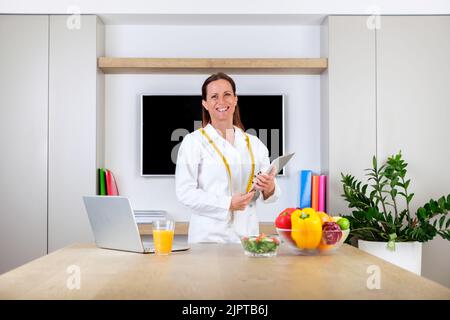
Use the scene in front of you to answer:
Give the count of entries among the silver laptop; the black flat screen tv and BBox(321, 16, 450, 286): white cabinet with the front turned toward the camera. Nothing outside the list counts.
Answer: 2

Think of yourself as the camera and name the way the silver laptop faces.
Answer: facing away from the viewer and to the right of the viewer

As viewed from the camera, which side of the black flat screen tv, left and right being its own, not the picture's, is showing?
front

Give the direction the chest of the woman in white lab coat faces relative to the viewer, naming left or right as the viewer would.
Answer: facing the viewer and to the right of the viewer

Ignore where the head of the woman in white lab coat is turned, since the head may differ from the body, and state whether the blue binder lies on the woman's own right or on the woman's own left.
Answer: on the woman's own left

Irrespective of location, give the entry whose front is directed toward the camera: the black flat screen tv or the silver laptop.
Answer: the black flat screen tv

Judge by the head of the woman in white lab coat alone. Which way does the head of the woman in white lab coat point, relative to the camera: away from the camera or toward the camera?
toward the camera

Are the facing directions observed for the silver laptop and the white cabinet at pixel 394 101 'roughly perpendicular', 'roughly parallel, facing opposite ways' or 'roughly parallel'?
roughly parallel, facing opposite ways

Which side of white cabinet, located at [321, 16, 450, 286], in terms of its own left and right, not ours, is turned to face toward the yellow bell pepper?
front

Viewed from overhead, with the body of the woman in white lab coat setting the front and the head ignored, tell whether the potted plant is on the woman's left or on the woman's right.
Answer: on the woman's left

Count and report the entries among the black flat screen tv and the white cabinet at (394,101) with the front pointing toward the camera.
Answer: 2

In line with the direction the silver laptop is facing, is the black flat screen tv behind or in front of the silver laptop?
in front

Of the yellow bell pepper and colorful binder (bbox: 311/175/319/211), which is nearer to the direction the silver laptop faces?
the colorful binder
